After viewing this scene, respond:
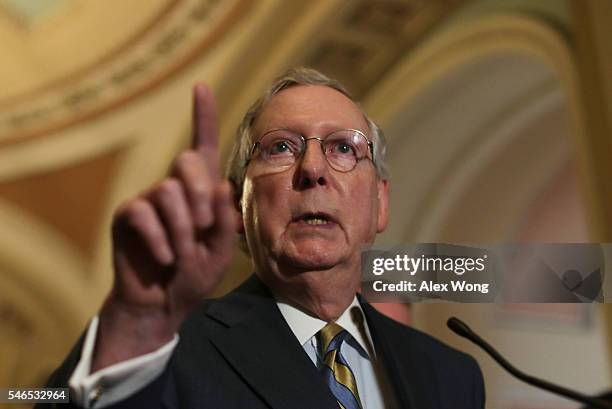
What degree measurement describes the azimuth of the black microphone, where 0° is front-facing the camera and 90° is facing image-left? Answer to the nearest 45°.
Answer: approximately 90°

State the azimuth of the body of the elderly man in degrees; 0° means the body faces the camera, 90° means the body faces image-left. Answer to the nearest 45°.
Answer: approximately 0°

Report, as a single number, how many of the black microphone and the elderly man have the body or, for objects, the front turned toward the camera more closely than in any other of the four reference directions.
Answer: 1
